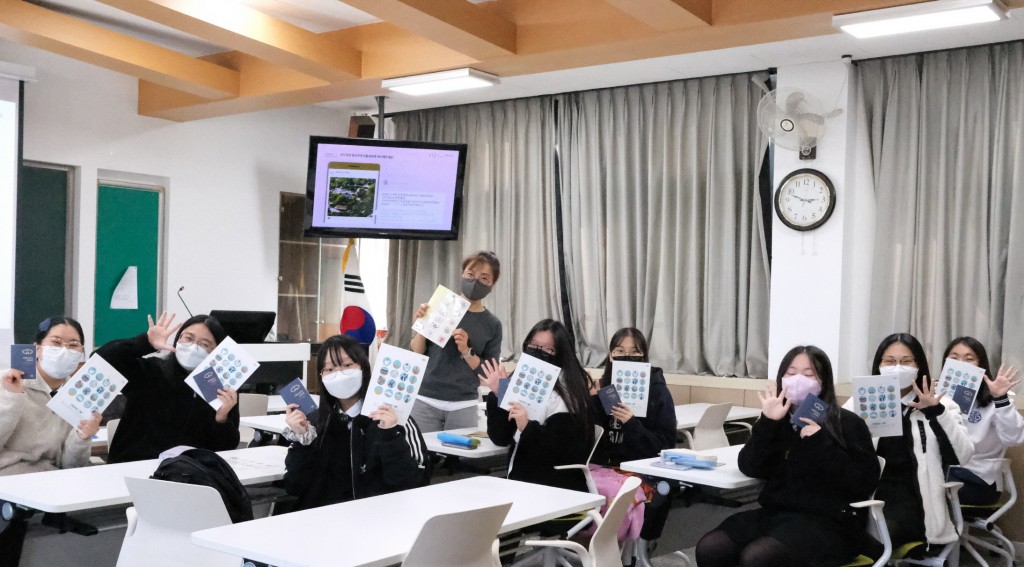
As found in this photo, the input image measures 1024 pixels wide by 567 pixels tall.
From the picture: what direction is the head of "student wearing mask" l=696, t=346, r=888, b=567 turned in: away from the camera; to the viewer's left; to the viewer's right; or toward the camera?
toward the camera

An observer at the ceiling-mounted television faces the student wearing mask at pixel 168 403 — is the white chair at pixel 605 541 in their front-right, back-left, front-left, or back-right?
front-left

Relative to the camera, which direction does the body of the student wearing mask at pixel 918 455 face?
toward the camera

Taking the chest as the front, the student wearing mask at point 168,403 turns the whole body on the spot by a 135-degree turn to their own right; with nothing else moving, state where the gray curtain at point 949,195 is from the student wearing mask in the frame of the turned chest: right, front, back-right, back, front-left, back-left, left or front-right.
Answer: back-right

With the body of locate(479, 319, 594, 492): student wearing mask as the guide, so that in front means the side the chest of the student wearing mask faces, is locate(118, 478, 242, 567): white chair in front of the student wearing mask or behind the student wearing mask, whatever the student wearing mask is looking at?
in front

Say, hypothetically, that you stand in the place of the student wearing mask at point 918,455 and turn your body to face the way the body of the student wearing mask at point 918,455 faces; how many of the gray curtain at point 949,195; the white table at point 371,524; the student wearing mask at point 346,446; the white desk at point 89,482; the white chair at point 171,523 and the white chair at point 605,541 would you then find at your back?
1

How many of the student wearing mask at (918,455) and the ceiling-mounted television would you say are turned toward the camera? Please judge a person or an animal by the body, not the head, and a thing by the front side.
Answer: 2

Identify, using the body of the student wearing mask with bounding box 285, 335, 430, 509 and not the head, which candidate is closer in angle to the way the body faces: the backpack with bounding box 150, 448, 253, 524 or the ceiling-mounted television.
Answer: the backpack

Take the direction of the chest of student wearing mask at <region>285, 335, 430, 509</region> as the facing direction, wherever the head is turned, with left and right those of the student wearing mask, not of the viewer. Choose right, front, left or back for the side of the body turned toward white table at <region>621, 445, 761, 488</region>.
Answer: left

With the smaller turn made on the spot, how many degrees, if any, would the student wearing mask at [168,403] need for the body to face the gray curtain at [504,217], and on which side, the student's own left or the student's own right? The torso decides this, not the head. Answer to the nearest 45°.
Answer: approximately 135° to the student's own left

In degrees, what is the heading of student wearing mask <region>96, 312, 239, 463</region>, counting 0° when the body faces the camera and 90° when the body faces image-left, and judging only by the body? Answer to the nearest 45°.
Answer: approximately 0°

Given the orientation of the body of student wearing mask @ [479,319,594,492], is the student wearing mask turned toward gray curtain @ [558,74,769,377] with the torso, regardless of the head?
no

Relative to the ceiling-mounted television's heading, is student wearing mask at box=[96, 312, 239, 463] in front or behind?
in front

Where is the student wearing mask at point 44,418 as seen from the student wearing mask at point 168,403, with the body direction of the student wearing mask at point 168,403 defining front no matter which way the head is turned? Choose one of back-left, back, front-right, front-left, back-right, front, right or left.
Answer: right

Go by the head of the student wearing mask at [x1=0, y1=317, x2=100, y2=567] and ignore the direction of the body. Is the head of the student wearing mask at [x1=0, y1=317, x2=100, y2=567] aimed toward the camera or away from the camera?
toward the camera

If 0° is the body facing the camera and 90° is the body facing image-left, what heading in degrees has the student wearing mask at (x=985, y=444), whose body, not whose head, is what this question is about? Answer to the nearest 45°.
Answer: approximately 45°

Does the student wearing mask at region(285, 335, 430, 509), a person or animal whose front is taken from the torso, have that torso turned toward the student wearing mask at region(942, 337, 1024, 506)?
no

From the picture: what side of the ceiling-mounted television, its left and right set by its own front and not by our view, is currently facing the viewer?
front
